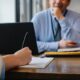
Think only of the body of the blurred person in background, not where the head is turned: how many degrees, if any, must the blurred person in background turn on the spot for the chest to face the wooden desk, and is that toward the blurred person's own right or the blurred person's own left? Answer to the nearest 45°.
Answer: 0° — they already face it

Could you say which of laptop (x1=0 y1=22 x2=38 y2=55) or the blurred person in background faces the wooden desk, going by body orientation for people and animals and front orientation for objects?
the blurred person in background

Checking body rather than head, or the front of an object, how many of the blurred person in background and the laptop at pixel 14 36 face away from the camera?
1

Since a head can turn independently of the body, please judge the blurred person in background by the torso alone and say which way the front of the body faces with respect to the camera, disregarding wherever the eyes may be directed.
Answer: toward the camera

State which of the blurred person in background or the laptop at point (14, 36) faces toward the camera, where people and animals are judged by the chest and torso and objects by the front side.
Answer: the blurred person in background

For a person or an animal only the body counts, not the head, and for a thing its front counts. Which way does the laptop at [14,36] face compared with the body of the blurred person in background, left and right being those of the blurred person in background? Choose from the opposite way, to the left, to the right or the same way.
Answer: the opposite way

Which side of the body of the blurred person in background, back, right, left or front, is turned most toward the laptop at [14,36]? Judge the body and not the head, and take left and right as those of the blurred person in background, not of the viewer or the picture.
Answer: front

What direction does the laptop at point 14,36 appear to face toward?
away from the camera
